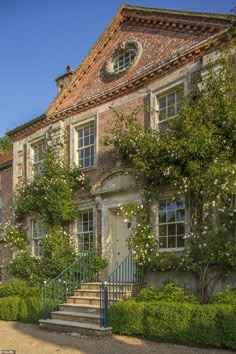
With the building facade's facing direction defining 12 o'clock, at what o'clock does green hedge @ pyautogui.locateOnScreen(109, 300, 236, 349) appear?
The green hedge is roughly at 10 o'clock from the building facade.

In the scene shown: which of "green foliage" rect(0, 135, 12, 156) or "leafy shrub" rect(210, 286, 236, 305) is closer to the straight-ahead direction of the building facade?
the leafy shrub

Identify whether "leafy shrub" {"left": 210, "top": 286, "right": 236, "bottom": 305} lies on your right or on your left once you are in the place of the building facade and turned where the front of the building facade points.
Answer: on your left

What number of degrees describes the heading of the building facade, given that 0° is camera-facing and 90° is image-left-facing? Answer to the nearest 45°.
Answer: approximately 45°

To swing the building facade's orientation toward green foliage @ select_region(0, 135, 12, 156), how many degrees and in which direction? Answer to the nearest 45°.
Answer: approximately 135° to its right
